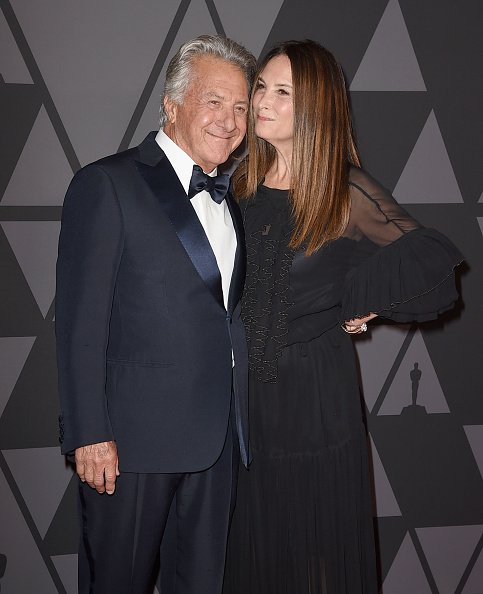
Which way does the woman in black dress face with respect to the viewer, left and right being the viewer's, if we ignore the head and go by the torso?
facing the viewer and to the left of the viewer

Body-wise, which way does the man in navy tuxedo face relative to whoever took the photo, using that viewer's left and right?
facing the viewer and to the right of the viewer

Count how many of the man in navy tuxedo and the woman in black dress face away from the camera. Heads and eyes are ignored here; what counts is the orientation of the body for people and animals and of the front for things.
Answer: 0
